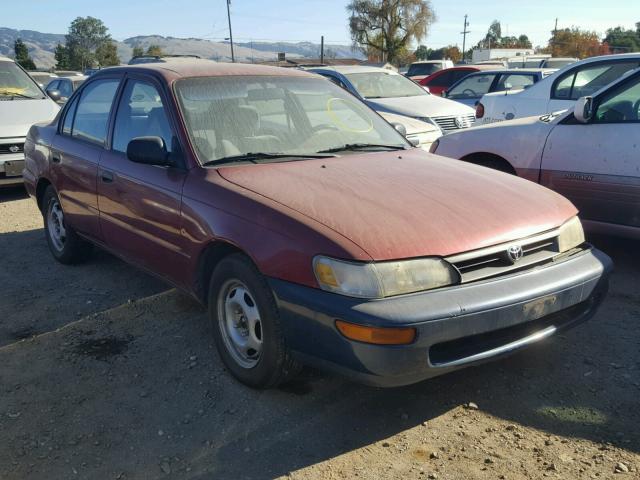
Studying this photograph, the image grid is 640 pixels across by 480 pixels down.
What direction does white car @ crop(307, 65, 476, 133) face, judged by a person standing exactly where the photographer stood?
facing the viewer and to the right of the viewer

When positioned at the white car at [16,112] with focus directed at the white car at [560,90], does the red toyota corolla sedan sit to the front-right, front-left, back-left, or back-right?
front-right

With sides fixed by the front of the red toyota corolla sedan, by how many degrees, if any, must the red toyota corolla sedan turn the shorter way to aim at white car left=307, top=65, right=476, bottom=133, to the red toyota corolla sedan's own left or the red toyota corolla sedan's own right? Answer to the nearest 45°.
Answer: approximately 135° to the red toyota corolla sedan's own left

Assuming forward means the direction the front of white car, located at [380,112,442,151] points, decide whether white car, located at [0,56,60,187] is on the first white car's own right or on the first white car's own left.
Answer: on the first white car's own right

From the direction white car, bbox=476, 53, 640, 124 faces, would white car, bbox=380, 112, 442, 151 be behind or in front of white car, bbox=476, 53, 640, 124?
behind

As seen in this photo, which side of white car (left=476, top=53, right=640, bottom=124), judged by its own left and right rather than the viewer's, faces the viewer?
right

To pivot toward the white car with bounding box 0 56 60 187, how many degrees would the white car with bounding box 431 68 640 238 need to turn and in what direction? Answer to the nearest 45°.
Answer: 0° — it already faces it

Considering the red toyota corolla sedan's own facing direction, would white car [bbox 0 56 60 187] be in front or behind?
behind

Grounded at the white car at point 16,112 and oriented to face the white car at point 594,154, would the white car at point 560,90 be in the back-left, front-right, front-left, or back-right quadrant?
front-left

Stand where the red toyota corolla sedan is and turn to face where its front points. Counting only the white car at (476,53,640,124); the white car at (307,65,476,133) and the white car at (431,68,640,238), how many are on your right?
0

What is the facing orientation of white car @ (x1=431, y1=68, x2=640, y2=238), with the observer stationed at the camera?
facing to the left of the viewer

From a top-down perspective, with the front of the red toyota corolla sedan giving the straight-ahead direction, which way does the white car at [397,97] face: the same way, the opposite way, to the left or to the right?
the same way

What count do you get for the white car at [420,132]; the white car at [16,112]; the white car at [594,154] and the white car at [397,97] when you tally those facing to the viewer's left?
1

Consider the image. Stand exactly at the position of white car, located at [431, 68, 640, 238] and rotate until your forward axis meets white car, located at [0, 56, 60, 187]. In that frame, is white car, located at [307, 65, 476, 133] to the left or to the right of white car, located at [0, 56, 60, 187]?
right
